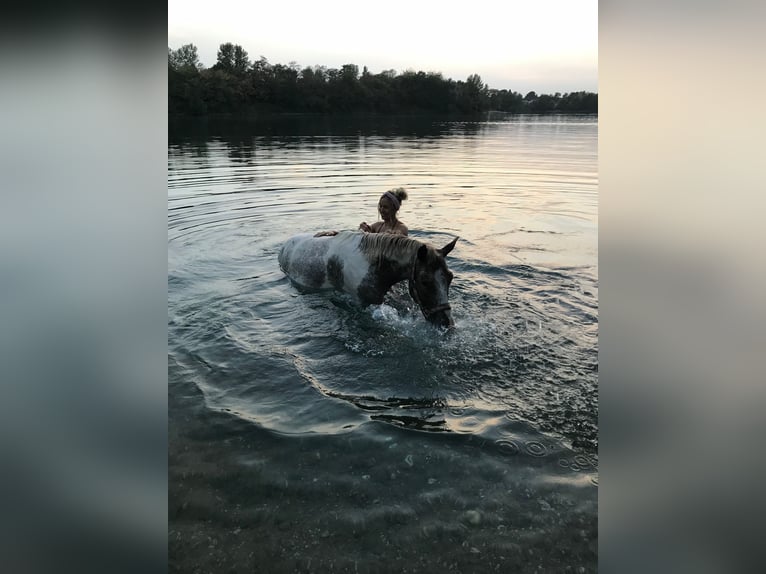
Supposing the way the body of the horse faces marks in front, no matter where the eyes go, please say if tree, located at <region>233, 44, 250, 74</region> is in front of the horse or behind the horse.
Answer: behind

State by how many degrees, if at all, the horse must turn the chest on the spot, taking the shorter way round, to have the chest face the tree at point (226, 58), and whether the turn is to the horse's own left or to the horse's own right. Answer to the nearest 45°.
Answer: approximately 135° to the horse's own left

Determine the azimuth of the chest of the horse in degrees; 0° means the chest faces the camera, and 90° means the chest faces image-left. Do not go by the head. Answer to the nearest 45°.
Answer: approximately 315°
